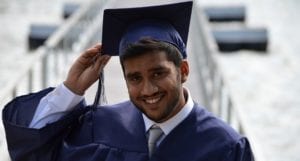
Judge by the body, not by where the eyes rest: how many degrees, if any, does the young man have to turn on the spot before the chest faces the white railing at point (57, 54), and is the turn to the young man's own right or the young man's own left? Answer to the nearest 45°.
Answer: approximately 180°

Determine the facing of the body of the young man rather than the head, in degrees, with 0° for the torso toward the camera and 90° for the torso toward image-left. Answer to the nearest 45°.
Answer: approximately 0°
